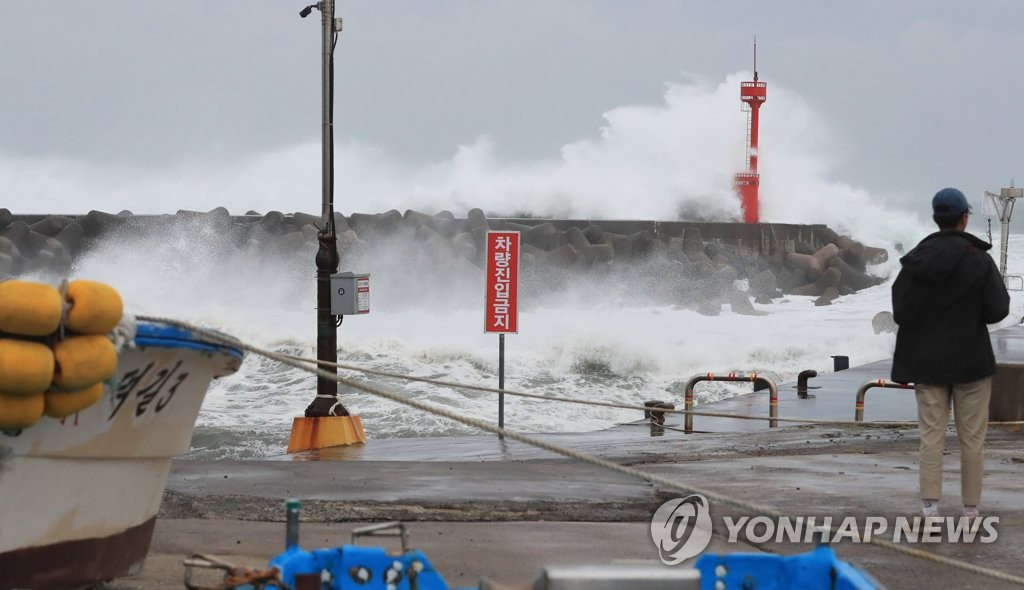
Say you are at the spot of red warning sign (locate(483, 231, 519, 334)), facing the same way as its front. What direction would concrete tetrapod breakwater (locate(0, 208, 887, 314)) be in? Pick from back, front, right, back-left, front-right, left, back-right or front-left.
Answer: back

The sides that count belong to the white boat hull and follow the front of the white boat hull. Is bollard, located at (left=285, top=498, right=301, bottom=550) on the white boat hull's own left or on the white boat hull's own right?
on the white boat hull's own right

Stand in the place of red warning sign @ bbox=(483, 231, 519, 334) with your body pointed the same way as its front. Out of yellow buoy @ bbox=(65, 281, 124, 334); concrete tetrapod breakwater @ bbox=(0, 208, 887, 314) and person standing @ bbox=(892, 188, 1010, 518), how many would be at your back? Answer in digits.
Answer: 1

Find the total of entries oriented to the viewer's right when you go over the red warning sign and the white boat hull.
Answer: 1

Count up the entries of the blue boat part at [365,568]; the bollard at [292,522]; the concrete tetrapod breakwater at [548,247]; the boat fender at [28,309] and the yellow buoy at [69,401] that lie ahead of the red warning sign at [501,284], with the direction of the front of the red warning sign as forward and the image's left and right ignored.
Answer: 4

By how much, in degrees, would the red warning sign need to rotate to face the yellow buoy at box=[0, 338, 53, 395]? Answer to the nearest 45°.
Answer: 0° — it already faces it

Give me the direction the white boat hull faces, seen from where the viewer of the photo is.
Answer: facing to the right of the viewer

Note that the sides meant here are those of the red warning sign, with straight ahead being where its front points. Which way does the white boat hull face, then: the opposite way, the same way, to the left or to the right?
to the left

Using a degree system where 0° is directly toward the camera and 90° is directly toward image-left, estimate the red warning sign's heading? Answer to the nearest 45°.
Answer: approximately 0°

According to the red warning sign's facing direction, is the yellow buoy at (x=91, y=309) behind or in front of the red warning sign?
in front

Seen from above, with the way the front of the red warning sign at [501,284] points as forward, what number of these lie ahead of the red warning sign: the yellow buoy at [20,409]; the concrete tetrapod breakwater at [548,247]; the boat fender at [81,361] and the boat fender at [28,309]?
3

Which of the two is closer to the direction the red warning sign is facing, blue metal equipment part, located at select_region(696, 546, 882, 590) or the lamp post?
the blue metal equipment part

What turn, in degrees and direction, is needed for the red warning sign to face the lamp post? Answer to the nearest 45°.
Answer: approximately 90° to its right
